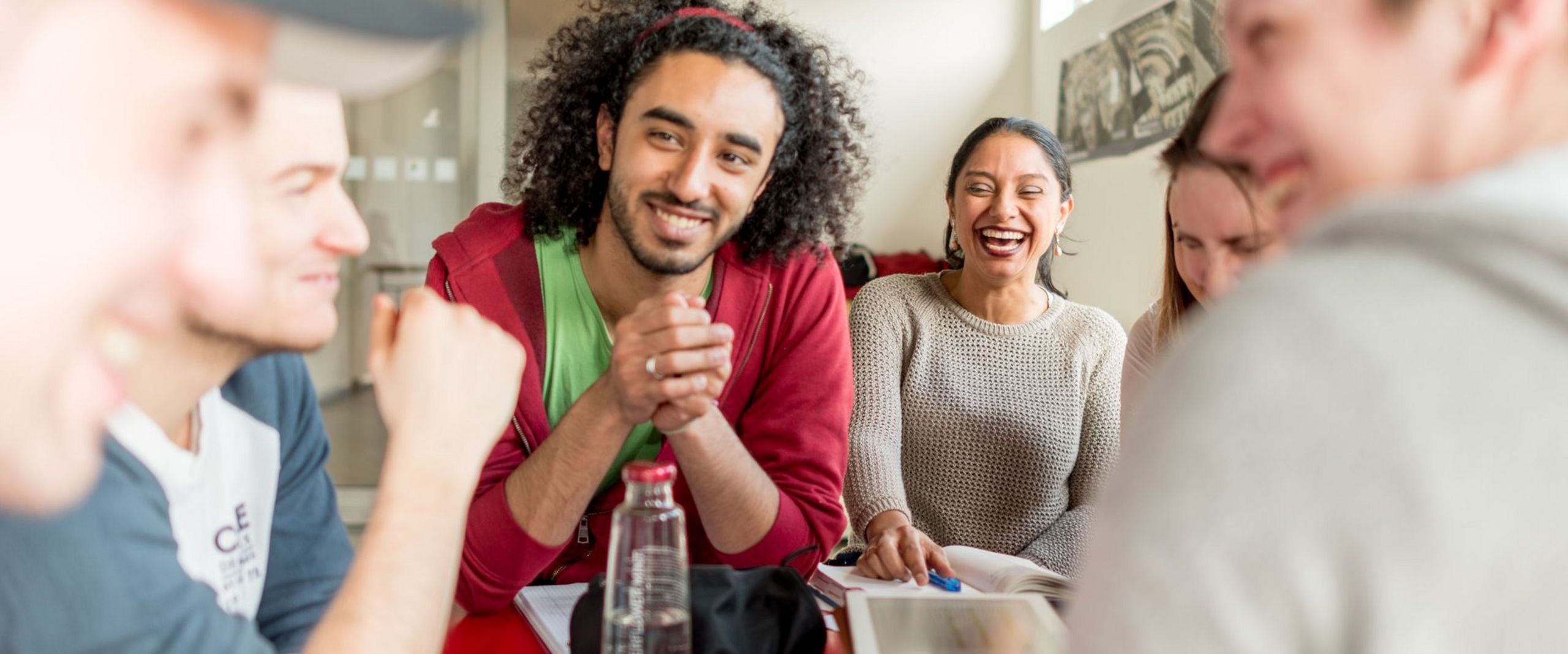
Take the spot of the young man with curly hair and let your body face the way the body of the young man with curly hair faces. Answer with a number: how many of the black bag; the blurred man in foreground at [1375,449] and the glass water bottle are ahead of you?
3

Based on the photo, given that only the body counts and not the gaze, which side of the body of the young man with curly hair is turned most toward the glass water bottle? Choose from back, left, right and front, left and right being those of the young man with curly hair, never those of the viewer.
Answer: front

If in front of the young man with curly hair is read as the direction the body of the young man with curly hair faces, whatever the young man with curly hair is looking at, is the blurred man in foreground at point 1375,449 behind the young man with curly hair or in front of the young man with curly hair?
in front

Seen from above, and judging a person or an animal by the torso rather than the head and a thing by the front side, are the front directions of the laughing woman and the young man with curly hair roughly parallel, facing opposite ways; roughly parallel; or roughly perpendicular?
roughly parallel

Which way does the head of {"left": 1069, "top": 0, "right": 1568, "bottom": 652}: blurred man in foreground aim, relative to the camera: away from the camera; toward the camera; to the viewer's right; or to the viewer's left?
to the viewer's left

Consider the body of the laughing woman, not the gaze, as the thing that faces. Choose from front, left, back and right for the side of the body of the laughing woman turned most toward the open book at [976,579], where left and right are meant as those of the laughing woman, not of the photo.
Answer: front

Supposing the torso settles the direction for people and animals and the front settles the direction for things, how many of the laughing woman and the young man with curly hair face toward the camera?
2

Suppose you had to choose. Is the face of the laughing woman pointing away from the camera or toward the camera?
toward the camera

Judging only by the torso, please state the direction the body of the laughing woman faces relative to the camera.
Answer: toward the camera

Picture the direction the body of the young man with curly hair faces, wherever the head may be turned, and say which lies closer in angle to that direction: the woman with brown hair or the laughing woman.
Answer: the woman with brown hair

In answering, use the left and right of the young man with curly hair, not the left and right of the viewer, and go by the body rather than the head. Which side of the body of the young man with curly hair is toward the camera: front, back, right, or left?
front

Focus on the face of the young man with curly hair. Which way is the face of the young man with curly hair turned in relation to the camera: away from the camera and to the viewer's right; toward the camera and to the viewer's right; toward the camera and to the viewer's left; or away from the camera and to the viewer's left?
toward the camera and to the viewer's left

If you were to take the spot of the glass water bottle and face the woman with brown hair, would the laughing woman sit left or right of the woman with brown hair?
left
